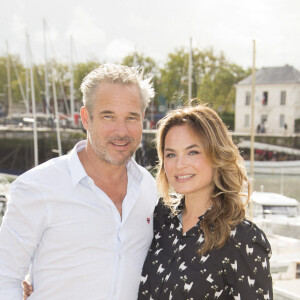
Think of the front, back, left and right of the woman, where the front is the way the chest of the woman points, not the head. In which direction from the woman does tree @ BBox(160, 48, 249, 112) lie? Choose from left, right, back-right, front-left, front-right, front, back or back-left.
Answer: back-right

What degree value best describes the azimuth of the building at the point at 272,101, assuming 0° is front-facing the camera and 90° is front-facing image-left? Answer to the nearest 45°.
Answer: approximately 0°

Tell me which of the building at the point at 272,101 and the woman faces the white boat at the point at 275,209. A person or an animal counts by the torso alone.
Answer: the building

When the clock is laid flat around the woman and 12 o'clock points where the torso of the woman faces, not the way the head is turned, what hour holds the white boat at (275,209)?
The white boat is roughly at 5 o'clock from the woman.

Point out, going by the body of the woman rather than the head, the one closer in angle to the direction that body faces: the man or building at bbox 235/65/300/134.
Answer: the man

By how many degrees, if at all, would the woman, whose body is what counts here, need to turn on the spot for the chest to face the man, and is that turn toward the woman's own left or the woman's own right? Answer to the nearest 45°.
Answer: approximately 45° to the woman's own right

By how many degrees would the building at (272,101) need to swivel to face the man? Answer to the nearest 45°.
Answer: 0° — it already faces them

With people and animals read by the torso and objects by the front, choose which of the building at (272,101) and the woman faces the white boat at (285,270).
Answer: the building

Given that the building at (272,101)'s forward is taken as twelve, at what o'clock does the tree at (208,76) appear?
The tree is roughly at 3 o'clock from the building.

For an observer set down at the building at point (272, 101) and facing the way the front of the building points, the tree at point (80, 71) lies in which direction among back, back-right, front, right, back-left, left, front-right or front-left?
right

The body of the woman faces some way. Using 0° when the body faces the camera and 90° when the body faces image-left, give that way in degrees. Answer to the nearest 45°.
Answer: approximately 45°

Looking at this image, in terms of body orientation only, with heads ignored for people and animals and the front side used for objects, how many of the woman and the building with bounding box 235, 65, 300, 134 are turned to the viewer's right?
0

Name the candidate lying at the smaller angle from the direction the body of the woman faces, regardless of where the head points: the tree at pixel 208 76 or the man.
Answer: the man

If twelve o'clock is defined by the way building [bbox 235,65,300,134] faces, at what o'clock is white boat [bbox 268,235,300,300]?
The white boat is roughly at 12 o'clock from the building.

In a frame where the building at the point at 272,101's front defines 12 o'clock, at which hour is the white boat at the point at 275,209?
The white boat is roughly at 12 o'clock from the building.
